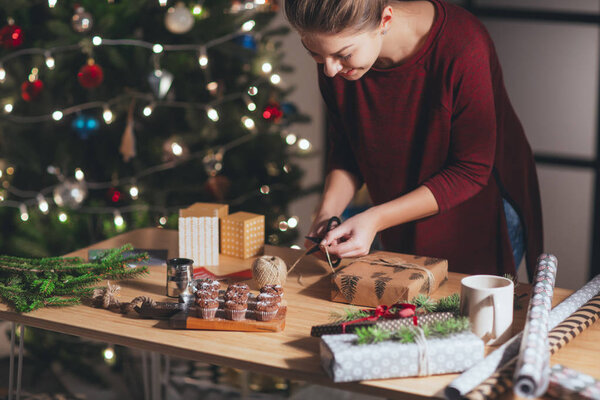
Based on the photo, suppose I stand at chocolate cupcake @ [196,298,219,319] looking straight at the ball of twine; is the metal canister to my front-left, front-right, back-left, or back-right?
front-left

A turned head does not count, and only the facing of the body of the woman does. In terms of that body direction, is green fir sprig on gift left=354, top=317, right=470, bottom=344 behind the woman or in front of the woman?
in front

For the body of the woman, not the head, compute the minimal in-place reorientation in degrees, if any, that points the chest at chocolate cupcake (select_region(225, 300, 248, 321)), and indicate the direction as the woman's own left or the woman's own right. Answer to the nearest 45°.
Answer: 0° — they already face it

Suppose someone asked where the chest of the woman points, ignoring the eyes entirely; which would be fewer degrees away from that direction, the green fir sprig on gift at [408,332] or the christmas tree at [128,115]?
the green fir sprig on gift

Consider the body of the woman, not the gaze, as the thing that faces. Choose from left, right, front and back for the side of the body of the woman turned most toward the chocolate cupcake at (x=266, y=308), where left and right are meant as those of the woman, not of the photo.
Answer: front

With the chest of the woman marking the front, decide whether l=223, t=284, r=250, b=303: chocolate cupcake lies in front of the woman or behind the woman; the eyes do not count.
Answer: in front

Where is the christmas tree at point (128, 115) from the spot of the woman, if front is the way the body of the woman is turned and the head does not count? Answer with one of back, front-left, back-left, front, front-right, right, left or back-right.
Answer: right

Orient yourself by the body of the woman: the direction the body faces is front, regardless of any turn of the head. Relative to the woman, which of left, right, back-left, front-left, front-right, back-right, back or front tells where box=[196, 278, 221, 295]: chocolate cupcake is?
front

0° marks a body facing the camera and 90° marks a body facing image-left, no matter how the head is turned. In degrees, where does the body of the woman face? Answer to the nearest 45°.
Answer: approximately 45°

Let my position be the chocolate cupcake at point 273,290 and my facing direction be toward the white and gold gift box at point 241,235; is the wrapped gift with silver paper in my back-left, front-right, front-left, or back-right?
back-right

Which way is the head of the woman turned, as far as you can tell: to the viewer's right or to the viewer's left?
to the viewer's left
